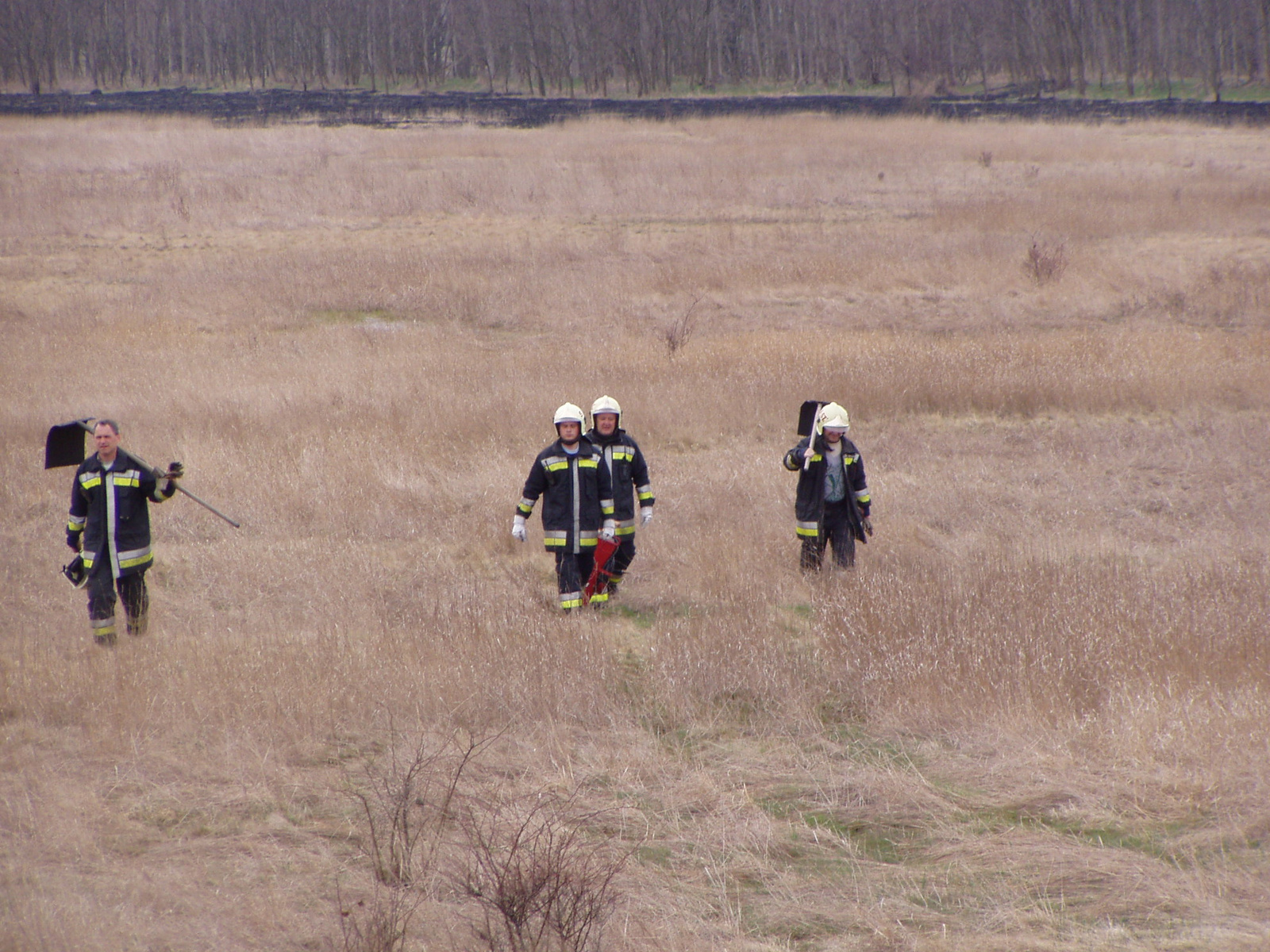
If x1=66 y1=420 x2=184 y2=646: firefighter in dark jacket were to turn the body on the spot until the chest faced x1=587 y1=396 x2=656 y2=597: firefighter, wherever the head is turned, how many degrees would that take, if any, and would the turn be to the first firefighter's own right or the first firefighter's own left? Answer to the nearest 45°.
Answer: approximately 90° to the first firefighter's own left

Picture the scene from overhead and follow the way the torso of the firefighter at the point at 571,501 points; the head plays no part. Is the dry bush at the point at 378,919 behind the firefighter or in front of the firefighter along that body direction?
in front

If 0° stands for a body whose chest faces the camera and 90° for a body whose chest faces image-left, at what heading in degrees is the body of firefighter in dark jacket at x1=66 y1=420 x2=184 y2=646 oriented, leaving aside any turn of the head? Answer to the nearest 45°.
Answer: approximately 0°

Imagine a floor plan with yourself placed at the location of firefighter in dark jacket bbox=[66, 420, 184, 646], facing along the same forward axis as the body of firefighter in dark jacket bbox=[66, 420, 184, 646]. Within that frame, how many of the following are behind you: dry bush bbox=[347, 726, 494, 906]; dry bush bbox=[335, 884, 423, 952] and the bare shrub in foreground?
0

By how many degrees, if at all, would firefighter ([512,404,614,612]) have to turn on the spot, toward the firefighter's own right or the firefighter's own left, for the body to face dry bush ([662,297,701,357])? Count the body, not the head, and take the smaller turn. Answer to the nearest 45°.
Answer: approximately 180°

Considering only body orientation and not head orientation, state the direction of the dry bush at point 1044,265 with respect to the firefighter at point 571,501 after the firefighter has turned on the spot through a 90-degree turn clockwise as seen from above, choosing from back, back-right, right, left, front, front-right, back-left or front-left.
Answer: back-right

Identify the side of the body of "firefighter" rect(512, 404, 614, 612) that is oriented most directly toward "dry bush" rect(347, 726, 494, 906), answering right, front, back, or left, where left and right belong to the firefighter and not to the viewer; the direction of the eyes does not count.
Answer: front

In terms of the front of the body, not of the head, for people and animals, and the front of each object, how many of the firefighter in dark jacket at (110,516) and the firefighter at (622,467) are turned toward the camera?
2

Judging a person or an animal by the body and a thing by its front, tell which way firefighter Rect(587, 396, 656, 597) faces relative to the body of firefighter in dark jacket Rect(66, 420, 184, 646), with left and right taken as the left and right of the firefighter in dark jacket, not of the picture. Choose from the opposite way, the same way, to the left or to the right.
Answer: the same way

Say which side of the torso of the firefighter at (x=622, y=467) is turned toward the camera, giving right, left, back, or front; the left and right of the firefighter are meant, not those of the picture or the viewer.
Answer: front

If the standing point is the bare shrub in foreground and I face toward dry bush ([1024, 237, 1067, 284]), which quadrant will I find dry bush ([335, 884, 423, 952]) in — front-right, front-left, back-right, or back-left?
back-left

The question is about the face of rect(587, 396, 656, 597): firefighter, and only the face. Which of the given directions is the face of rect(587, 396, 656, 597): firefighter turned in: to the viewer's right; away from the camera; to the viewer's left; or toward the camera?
toward the camera

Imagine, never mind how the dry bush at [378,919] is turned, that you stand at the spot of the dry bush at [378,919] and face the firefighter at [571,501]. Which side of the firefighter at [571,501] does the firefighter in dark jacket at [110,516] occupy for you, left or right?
left

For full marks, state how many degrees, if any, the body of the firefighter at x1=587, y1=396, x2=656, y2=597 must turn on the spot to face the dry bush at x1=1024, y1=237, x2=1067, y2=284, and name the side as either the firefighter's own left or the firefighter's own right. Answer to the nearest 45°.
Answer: approximately 135° to the firefighter's own left

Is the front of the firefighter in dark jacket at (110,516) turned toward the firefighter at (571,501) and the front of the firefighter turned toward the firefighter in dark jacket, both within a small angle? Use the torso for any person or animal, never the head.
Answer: no

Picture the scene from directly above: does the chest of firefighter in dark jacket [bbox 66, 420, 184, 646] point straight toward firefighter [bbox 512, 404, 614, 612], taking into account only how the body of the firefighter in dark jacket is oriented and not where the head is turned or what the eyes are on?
no

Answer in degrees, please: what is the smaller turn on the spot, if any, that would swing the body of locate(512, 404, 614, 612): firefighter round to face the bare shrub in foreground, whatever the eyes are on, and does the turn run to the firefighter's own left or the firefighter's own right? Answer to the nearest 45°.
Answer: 0° — they already face it

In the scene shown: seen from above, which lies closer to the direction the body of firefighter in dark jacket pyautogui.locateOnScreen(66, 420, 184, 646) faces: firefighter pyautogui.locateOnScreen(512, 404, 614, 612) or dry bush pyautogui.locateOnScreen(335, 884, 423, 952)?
the dry bush

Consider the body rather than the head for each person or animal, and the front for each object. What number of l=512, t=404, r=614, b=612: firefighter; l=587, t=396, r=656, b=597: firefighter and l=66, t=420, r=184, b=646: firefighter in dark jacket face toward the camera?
3

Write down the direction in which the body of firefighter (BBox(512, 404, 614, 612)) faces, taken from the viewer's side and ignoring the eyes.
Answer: toward the camera

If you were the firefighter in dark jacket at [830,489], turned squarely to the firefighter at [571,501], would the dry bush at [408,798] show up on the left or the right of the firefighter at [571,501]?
left

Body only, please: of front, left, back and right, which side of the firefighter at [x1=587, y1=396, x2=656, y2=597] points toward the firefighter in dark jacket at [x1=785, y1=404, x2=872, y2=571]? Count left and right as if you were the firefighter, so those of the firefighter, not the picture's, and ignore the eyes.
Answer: left

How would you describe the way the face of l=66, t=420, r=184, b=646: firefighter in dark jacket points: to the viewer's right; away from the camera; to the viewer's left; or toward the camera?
toward the camera
